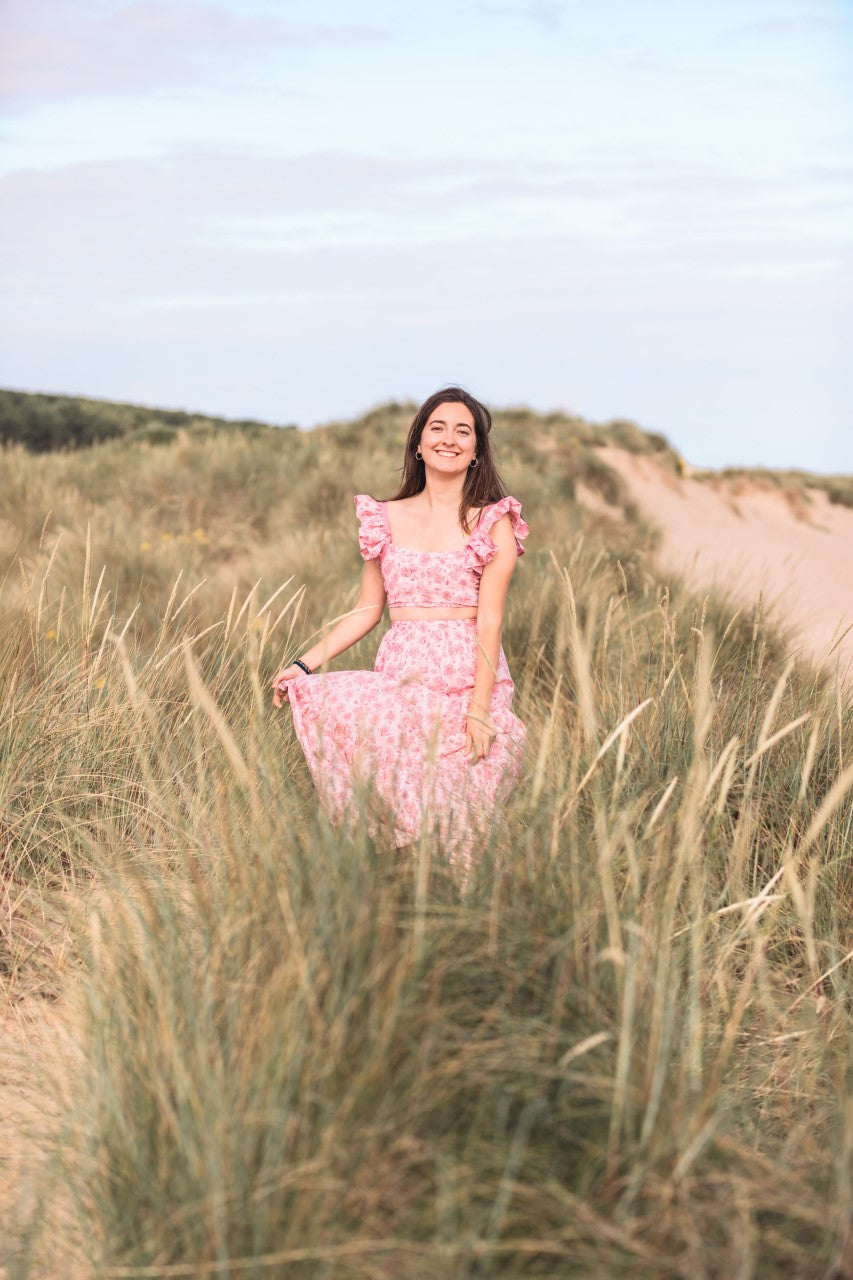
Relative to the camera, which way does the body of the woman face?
toward the camera
